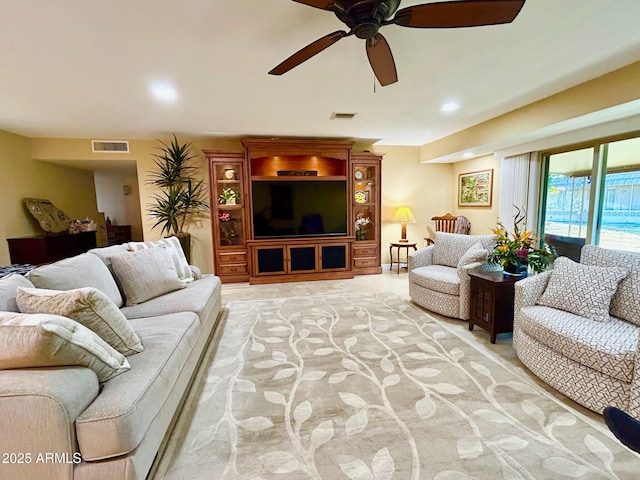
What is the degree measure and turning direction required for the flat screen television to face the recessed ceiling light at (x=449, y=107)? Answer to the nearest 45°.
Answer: approximately 45° to its left

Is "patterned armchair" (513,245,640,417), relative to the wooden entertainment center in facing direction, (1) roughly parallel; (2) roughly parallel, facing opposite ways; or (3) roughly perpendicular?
roughly perpendicular

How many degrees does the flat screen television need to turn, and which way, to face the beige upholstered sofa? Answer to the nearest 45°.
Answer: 0° — it already faces it

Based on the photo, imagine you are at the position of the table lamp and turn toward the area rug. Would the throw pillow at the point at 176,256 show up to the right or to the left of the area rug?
right

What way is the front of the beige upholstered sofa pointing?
to the viewer's right

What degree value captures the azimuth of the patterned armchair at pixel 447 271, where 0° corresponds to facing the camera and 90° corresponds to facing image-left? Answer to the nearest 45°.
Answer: approximately 45°

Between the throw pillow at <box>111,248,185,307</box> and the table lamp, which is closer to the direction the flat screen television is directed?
the throw pillow

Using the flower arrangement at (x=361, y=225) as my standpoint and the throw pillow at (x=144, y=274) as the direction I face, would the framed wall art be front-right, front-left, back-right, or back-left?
back-left

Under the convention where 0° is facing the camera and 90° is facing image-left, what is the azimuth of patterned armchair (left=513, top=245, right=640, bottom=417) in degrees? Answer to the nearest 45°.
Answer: approximately 45°

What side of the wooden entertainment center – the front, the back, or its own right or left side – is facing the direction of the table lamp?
left
